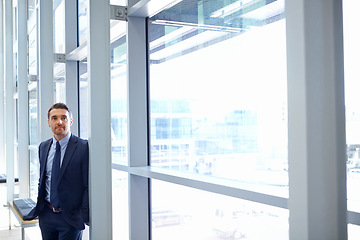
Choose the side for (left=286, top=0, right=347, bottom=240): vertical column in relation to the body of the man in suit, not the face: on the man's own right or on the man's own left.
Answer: on the man's own left

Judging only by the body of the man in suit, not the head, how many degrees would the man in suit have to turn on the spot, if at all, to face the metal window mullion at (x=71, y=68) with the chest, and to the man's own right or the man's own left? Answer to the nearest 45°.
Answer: approximately 135° to the man's own right

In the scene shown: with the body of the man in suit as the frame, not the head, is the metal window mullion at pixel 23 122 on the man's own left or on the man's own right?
on the man's own right

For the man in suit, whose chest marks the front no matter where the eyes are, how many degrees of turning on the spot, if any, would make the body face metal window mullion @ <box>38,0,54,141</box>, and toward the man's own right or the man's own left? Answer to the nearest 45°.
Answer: approximately 135° to the man's own right

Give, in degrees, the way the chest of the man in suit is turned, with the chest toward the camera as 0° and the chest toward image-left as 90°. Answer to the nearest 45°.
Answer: approximately 45°

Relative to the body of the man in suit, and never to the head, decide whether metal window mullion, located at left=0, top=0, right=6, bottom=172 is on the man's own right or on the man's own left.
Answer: on the man's own right

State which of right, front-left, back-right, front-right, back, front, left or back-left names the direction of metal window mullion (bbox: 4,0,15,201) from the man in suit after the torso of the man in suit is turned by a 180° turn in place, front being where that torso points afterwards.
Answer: front-left
